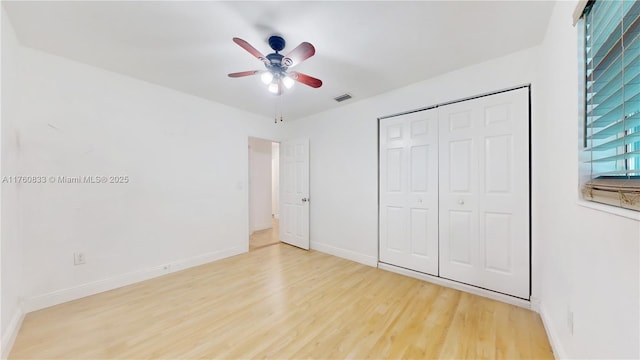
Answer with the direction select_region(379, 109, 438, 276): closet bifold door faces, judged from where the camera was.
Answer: facing the viewer and to the left of the viewer

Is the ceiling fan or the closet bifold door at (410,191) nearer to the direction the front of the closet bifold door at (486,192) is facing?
the ceiling fan

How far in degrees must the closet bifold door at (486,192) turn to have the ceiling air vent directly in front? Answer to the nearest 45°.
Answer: approximately 45° to its right

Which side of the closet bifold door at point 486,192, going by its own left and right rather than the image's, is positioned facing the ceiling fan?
front

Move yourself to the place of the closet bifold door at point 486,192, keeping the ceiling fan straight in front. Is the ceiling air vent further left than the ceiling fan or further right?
right

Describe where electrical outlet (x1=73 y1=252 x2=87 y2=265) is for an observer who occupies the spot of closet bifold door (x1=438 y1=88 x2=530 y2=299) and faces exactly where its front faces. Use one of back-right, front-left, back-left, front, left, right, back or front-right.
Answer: front

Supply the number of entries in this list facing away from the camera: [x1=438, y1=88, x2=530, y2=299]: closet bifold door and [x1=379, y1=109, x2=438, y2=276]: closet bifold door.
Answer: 0

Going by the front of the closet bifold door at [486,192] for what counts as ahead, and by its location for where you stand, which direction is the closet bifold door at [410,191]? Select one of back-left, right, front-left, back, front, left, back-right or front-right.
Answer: front-right

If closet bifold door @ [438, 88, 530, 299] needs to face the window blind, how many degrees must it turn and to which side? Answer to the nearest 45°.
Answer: approximately 45° to its left
